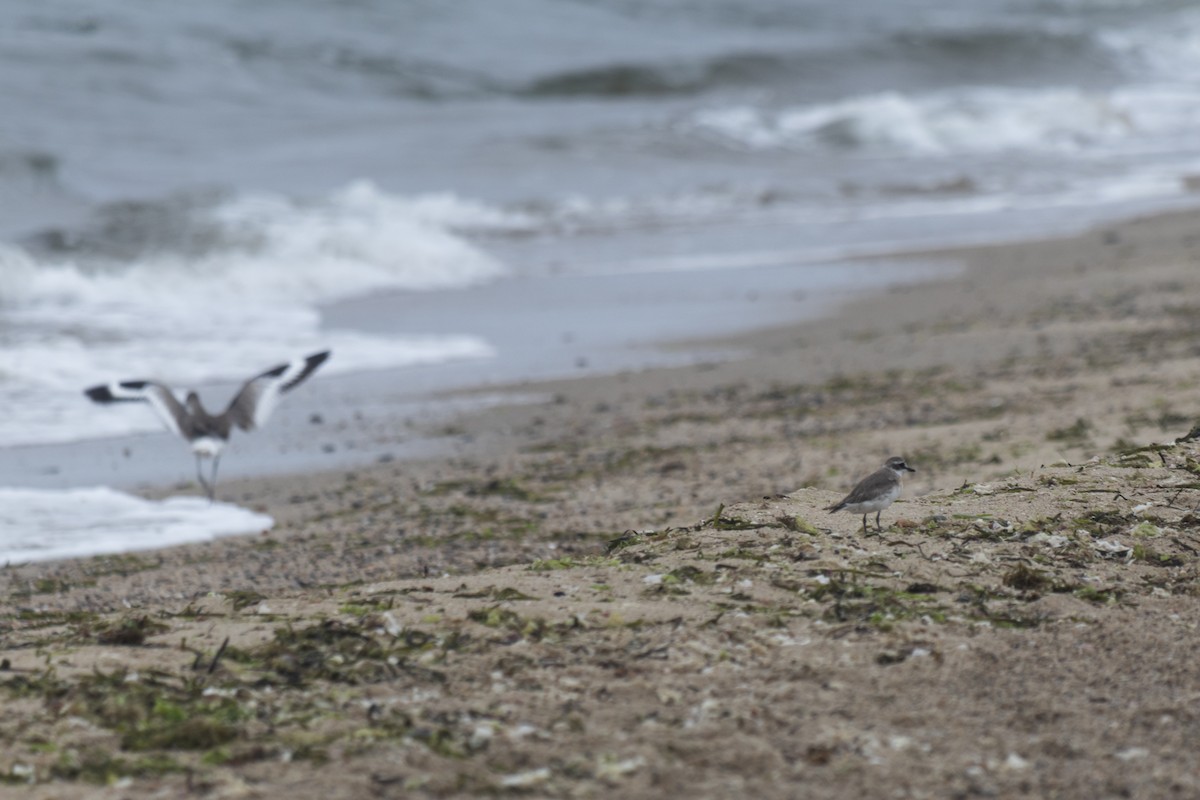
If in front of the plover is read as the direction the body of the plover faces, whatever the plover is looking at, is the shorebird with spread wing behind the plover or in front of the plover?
behind

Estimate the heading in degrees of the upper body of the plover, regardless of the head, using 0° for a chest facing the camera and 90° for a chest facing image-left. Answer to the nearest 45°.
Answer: approximately 270°
